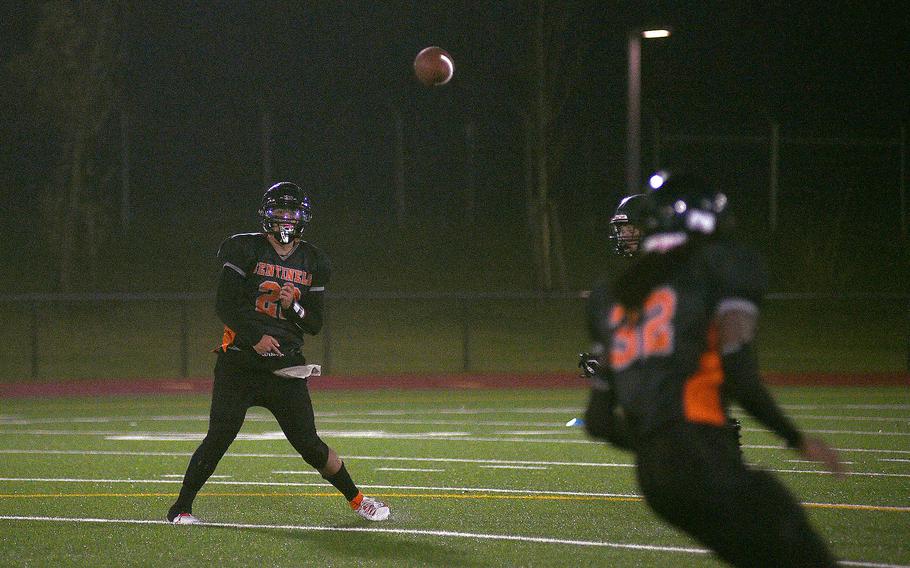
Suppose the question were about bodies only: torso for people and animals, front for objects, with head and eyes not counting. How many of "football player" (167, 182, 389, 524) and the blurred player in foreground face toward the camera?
1

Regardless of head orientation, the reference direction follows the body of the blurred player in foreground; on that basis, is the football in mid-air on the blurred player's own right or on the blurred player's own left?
on the blurred player's own left

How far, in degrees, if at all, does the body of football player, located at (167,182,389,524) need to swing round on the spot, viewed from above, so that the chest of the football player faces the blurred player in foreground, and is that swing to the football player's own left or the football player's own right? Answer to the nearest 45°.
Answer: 0° — they already face them

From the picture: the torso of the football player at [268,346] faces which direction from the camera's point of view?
toward the camera

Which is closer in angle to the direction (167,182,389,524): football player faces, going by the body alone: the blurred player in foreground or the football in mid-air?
the blurred player in foreground

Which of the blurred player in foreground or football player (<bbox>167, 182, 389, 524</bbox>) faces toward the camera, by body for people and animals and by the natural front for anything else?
the football player

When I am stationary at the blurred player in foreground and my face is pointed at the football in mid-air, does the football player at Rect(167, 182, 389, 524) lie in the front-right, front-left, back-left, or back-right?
front-left

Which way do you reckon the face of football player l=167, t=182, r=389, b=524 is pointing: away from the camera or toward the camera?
toward the camera
